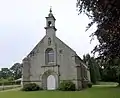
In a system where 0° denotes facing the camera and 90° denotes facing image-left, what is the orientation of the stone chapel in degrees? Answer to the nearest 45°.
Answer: approximately 0°

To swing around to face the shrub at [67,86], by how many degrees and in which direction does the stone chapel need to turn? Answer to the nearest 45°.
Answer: approximately 45° to its left
